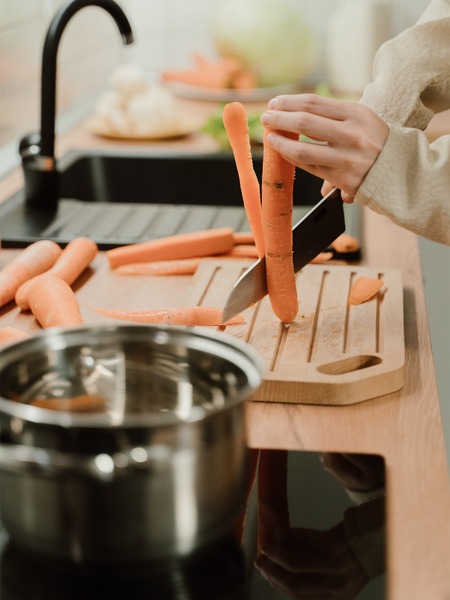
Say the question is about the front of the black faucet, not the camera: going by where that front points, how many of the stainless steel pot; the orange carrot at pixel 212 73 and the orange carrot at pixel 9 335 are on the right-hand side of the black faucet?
2

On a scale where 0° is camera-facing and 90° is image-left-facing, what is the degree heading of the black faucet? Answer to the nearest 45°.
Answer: approximately 270°

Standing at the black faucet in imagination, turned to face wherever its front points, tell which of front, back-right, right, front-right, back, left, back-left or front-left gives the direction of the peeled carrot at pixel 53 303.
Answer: right

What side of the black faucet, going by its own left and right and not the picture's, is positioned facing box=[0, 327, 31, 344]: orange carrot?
right

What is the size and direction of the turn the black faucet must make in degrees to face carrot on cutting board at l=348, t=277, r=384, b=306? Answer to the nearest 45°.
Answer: approximately 45° to its right

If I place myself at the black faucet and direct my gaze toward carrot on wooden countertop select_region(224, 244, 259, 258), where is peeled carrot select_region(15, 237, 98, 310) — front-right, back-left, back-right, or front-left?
front-right

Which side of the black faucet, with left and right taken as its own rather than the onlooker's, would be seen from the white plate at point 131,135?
left

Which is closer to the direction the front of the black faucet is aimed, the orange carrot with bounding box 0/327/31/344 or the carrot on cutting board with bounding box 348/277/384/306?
the carrot on cutting board
